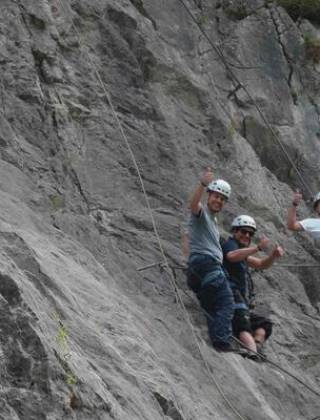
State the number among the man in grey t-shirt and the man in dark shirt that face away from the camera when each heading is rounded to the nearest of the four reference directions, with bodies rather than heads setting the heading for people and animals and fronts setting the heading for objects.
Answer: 0

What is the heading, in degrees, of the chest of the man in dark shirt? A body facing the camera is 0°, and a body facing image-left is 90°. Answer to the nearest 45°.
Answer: approximately 315°

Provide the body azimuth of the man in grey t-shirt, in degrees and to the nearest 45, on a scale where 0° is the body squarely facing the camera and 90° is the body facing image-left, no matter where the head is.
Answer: approximately 315°

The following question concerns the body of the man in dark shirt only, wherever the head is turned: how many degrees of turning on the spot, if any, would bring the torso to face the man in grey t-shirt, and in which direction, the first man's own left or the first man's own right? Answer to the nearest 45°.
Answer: approximately 90° to the first man's own right
